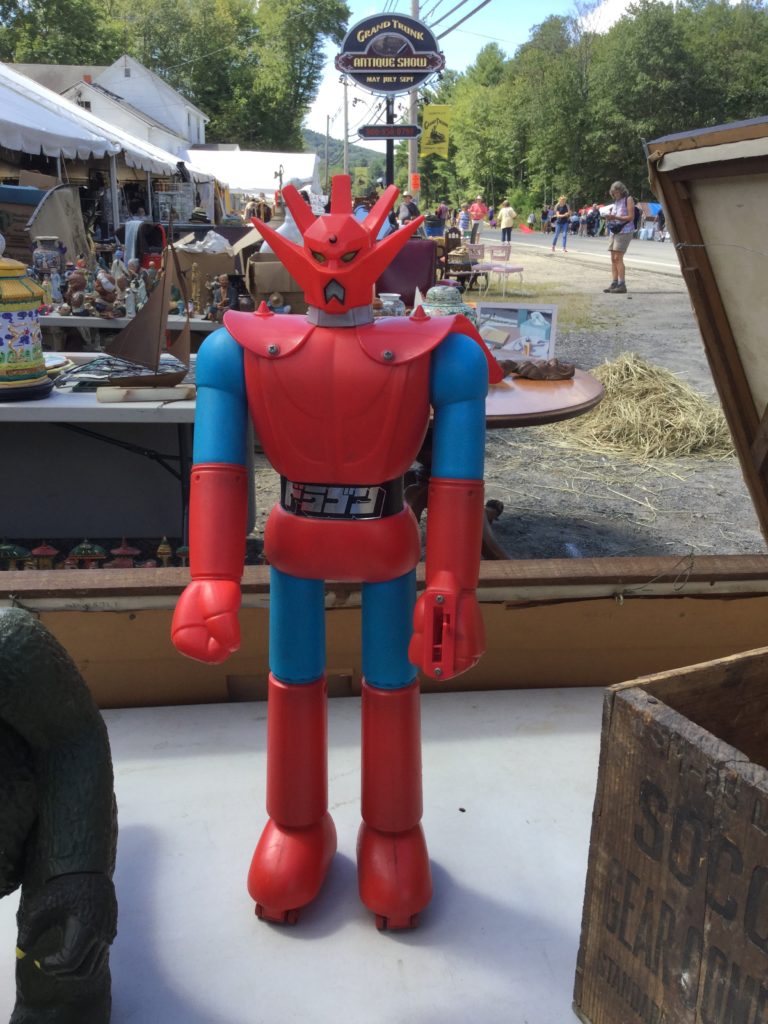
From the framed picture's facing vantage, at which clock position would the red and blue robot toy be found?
The red and blue robot toy is roughly at 12 o'clock from the framed picture.

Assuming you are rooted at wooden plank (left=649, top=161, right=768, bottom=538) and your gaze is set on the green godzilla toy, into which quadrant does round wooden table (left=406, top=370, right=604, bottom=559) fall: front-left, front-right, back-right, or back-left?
back-right

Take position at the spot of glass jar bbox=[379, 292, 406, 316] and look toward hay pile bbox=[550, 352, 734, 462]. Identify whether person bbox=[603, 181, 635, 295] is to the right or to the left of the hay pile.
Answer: left

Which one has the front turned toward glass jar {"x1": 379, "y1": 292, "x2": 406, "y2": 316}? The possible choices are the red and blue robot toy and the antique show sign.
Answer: the antique show sign

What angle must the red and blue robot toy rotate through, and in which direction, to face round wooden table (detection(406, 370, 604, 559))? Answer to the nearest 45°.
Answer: approximately 180°

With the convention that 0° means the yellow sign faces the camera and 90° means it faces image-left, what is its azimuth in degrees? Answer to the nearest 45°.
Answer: approximately 0°

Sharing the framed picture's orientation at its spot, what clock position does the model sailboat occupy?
The model sailboat is roughly at 2 o'clock from the framed picture.
